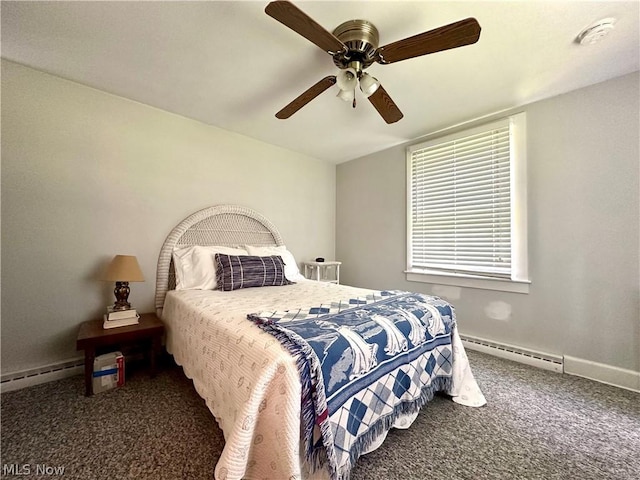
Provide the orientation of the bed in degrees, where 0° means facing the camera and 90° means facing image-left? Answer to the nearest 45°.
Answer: approximately 315°

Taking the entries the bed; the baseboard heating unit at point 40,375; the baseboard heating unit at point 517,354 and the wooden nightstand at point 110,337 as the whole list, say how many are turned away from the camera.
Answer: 0

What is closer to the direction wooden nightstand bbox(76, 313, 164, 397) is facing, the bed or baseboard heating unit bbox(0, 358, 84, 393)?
the bed

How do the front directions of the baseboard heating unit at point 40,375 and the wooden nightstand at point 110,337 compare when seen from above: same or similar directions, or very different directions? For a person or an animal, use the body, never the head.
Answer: same or similar directions

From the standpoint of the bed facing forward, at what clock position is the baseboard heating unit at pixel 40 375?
The baseboard heating unit is roughly at 5 o'clock from the bed.

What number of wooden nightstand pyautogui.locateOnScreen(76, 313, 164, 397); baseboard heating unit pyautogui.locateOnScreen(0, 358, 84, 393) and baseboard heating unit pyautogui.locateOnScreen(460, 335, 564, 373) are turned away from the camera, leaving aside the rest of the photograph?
0

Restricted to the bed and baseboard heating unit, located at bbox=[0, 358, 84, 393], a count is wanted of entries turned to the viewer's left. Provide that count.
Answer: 0

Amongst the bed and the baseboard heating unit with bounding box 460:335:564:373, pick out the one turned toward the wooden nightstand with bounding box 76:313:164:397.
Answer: the baseboard heating unit

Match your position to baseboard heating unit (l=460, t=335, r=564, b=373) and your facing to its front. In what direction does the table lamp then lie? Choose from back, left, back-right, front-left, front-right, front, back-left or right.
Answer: front

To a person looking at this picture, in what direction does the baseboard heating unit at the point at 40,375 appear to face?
facing the viewer and to the right of the viewer

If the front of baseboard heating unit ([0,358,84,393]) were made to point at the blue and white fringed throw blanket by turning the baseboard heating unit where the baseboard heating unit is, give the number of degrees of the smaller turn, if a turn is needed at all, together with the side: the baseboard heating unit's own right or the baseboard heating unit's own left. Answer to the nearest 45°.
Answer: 0° — it already faces it

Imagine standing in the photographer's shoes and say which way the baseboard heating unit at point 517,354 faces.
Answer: facing the viewer and to the left of the viewer

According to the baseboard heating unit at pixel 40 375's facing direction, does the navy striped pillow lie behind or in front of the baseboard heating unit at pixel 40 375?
in front

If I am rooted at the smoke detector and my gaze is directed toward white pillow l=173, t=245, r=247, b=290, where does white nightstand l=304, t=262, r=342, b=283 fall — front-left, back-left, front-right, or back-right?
front-right

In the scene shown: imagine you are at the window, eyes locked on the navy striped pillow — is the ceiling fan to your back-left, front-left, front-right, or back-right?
front-left

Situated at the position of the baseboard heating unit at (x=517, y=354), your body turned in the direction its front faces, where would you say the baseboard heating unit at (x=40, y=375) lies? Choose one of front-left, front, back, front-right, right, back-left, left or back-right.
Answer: front

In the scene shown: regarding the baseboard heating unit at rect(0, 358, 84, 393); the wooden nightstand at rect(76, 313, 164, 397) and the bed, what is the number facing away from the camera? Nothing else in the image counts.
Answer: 0
